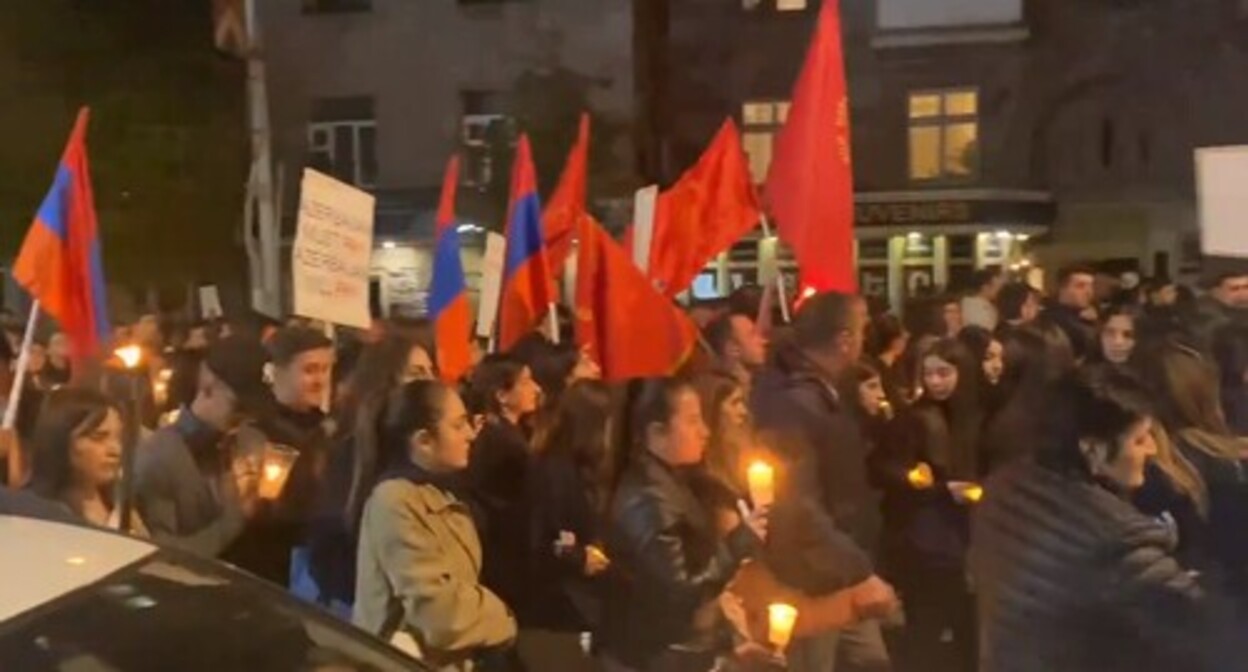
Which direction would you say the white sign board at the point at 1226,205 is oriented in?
toward the camera

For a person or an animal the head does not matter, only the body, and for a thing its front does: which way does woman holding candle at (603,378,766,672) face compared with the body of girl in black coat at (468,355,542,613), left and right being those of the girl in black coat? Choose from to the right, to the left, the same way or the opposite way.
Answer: the same way

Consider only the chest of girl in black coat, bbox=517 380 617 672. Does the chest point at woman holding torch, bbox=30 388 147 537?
no

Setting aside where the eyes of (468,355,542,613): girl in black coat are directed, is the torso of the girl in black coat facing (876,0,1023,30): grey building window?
no

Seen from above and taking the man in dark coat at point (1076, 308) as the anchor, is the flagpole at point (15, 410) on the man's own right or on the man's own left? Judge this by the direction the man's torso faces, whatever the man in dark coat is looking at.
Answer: on the man's own right

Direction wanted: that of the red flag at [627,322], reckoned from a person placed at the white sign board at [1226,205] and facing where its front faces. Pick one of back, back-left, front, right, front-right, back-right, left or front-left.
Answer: right

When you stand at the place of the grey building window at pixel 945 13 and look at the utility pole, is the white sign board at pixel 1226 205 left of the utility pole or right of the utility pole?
left
